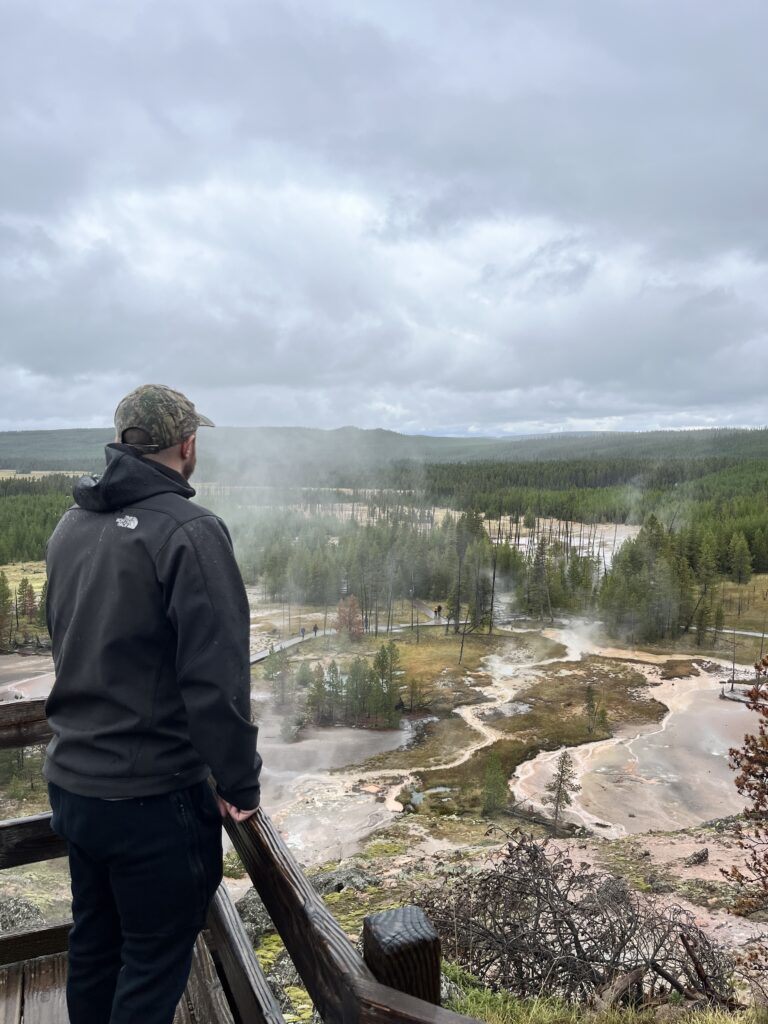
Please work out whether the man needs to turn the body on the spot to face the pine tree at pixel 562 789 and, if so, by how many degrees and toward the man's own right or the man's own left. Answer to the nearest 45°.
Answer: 0° — they already face it

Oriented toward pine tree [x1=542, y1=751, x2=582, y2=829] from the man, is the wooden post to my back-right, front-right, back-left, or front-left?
back-right

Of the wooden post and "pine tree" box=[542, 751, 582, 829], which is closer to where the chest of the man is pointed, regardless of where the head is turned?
the pine tree

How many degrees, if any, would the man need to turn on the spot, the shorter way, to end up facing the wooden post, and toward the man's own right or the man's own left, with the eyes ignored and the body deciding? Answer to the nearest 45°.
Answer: approximately 90° to the man's own right

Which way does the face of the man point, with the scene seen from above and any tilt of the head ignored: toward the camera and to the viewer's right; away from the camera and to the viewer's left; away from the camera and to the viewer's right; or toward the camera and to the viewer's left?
away from the camera and to the viewer's right

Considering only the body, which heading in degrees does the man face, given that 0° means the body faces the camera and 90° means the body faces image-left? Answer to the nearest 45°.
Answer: approximately 225°
